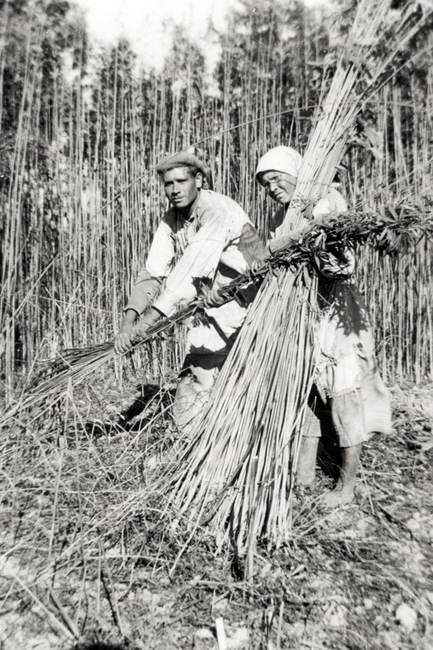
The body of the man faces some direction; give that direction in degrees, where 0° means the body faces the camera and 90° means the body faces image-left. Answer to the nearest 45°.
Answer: approximately 45°

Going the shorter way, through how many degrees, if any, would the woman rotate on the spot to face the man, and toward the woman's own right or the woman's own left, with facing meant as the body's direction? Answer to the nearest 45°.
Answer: approximately 45° to the woman's own right

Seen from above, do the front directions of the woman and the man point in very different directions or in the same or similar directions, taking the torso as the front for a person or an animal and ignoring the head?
same or similar directions

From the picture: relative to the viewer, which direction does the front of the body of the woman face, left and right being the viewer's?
facing the viewer and to the left of the viewer

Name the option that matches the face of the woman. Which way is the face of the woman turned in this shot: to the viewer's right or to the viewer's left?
to the viewer's left

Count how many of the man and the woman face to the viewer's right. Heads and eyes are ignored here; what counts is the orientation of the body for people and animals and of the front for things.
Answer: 0
